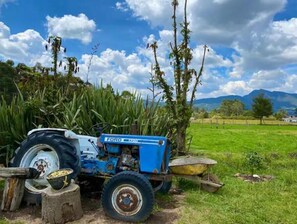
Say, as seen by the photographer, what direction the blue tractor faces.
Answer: facing the viewer and to the right of the viewer

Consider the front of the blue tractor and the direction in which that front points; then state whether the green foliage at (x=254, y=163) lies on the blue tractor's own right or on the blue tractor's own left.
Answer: on the blue tractor's own left
